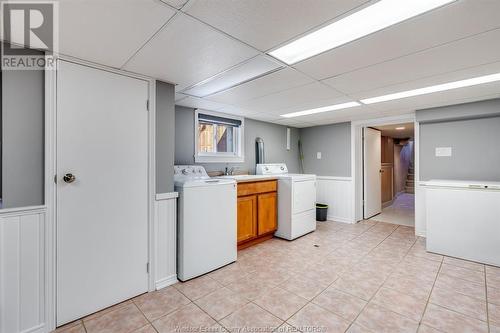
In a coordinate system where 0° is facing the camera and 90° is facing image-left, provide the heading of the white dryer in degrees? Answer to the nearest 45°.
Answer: approximately 315°

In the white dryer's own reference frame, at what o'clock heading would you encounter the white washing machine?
The white washing machine is roughly at 3 o'clock from the white dryer.

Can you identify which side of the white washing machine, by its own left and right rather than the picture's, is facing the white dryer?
left

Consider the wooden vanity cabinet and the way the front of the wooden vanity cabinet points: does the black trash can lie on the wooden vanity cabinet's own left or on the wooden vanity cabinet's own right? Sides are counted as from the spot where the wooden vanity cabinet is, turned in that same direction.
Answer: on the wooden vanity cabinet's own left

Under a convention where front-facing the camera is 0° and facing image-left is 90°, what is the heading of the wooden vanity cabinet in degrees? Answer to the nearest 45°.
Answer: approximately 315°

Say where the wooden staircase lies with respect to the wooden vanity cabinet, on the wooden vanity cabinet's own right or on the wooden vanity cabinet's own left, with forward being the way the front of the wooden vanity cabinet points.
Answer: on the wooden vanity cabinet's own left

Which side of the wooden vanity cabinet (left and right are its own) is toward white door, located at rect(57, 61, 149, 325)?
right

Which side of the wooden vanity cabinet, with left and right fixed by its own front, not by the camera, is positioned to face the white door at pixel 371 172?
left

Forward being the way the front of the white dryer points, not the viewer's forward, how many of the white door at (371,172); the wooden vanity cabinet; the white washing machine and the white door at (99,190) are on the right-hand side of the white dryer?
3

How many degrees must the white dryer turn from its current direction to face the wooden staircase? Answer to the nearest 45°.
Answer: approximately 90° to its left

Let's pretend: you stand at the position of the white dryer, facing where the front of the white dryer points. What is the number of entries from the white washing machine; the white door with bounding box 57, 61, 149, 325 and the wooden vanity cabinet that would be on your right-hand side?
3

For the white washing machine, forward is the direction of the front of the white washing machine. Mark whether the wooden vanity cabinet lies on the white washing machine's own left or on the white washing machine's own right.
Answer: on the white washing machine's own left

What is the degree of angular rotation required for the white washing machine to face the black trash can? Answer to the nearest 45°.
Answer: approximately 90° to its left
